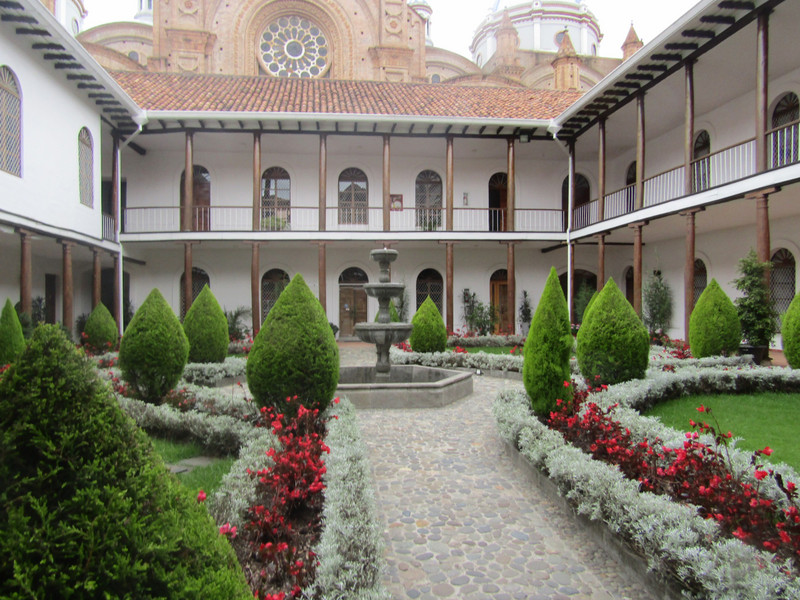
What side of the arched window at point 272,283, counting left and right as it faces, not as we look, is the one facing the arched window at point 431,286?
left

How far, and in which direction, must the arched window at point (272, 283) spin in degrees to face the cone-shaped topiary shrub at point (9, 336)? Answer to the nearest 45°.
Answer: approximately 45° to its right

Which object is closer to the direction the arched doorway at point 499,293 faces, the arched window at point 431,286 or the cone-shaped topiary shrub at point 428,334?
the cone-shaped topiary shrub

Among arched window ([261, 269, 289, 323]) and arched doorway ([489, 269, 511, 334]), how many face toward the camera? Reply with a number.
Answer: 2

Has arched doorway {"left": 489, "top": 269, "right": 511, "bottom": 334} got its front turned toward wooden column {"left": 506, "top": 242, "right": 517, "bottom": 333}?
yes

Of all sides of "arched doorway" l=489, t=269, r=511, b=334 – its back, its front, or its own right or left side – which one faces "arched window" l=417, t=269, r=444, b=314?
right

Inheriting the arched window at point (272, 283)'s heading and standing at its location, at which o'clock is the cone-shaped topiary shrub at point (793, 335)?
The cone-shaped topiary shrub is roughly at 11 o'clock from the arched window.

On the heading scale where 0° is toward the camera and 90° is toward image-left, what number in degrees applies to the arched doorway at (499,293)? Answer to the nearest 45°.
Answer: approximately 0°

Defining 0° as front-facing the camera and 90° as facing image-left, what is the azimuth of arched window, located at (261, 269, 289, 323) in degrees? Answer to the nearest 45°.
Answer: approximately 0°

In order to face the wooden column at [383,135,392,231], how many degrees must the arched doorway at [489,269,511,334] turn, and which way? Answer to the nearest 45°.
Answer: approximately 45° to its right
